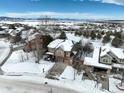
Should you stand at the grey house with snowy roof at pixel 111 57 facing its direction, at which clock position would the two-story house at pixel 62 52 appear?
the two-story house at pixel 62 52 is roughly at 3 o'clock from the grey house with snowy roof at pixel 111 57.
